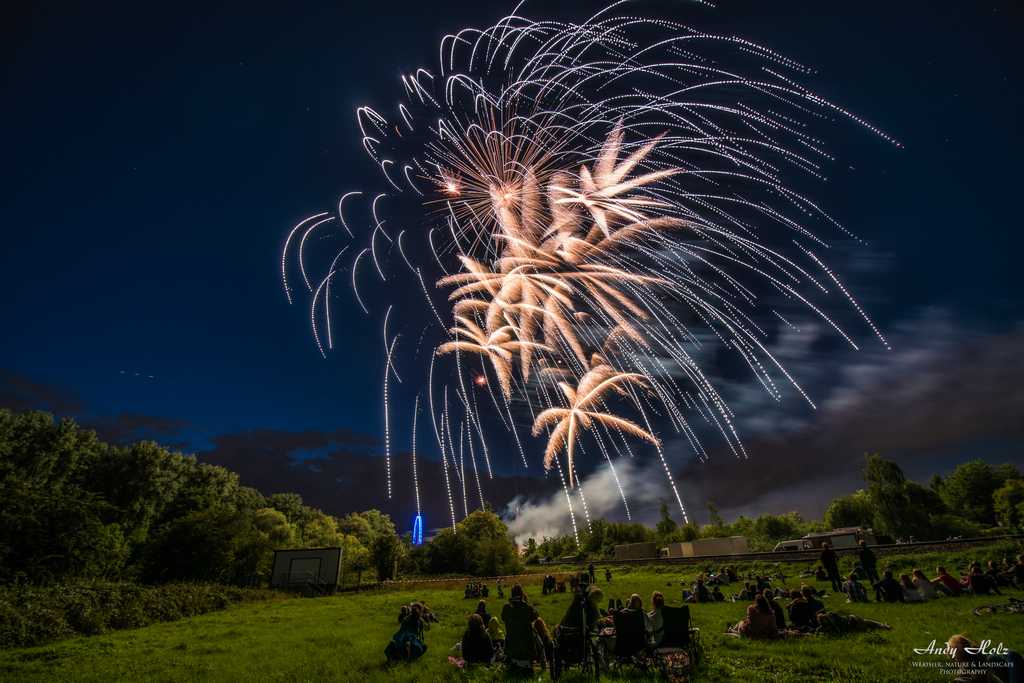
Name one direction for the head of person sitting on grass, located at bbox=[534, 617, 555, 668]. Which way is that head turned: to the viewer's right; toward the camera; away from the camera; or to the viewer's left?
away from the camera

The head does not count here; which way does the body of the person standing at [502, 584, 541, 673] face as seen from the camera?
away from the camera

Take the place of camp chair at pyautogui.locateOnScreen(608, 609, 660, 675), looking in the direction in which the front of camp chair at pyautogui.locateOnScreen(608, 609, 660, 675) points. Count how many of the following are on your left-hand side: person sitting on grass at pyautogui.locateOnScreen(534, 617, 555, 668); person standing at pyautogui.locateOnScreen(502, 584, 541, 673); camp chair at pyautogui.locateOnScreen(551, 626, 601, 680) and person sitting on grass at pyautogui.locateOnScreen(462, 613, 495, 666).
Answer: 4

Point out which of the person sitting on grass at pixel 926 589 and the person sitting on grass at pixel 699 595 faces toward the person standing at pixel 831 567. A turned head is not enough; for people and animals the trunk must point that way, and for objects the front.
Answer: the person sitting on grass at pixel 926 589

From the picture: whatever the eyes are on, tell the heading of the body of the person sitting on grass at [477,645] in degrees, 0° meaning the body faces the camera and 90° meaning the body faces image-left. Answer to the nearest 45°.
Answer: approximately 180°

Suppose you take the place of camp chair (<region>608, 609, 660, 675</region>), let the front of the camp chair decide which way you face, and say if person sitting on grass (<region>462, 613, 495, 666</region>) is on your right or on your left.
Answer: on your left

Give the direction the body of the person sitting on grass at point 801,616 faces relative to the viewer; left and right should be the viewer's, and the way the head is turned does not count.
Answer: facing away from the viewer and to the left of the viewer

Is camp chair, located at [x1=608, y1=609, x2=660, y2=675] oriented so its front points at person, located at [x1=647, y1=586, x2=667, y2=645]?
no

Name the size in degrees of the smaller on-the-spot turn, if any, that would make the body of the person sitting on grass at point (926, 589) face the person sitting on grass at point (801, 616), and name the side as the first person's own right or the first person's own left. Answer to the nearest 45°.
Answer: approximately 90° to the first person's own left

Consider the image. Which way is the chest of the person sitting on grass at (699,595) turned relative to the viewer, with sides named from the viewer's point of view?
facing away from the viewer and to the left of the viewer

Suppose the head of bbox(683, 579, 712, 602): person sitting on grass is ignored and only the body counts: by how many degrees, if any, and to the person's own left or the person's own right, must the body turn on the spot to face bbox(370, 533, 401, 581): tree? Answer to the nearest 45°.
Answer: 0° — they already face it

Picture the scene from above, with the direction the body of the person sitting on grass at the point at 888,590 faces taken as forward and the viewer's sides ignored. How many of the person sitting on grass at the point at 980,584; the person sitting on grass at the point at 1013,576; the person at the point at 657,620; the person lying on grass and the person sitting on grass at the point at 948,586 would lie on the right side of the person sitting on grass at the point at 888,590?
3

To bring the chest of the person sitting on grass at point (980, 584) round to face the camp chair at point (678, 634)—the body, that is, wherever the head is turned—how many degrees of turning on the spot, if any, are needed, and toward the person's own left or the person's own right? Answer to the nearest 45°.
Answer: approximately 90° to the person's own left

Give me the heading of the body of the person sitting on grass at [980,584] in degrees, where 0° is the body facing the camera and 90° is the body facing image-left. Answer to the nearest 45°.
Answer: approximately 135°

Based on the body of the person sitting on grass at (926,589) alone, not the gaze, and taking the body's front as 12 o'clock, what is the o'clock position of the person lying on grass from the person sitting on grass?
The person lying on grass is roughly at 8 o'clock from the person sitting on grass.

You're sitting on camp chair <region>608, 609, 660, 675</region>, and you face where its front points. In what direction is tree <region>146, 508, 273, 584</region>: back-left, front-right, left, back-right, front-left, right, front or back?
front-left

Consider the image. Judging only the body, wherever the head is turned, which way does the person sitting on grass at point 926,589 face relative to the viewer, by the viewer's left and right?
facing away from the viewer and to the left of the viewer

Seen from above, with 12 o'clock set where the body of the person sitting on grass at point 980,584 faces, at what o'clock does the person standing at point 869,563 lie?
The person standing is roughly at 11 o'clock from the person sitting on grass.

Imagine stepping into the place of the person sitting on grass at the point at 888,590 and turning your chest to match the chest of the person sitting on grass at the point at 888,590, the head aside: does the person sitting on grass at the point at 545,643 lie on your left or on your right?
on your left

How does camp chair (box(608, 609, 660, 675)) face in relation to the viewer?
away from the camera

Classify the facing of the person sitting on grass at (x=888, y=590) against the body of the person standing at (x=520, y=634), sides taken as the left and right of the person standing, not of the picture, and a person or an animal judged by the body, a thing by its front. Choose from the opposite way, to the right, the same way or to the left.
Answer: the same way

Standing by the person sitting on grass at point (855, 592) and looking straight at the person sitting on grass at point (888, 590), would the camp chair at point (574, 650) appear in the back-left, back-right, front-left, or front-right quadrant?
back-right

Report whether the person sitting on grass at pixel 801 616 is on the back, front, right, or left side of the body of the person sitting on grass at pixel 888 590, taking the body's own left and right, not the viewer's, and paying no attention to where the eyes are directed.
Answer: left

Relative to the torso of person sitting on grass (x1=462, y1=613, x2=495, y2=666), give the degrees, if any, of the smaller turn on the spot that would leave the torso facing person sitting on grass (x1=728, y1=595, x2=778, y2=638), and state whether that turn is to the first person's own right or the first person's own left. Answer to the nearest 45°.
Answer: approximately 90° to the first person's own right
